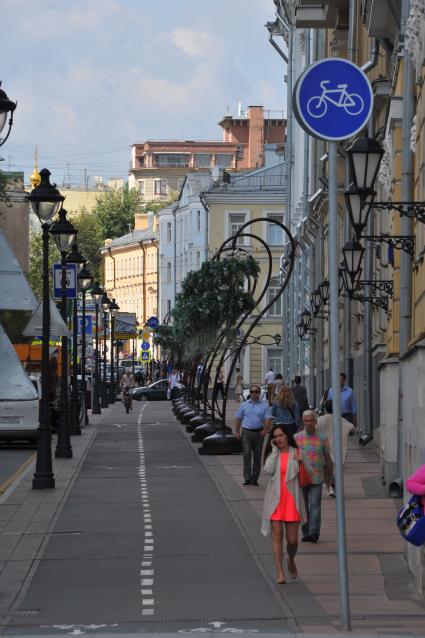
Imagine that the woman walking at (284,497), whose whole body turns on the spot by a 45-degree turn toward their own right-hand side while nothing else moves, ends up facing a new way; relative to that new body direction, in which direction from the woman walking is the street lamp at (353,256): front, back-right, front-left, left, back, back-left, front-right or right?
back-right

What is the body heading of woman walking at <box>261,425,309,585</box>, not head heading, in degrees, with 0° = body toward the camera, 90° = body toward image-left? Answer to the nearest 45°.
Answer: approximately 0°

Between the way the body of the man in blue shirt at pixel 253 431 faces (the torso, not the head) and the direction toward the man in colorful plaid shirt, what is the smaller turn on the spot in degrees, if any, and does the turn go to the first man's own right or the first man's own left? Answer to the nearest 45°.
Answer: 0° — they already face them

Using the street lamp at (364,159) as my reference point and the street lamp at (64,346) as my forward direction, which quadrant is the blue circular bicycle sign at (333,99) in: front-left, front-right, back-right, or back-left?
back-left

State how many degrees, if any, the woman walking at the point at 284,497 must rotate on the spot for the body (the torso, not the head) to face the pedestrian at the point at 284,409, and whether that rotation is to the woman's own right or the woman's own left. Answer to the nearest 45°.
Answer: approximately 180°

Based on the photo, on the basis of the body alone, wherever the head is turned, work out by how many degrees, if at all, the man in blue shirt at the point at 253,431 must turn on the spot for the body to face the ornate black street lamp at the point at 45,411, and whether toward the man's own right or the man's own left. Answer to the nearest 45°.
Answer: approximately 90° to the man's own right

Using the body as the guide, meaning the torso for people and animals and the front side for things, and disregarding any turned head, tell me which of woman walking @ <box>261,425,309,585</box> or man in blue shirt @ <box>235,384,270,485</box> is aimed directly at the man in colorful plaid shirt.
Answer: the man in blue shirt

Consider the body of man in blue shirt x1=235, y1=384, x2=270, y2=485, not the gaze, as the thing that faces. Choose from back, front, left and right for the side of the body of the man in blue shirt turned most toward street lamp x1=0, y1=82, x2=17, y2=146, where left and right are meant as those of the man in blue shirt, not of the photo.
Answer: front

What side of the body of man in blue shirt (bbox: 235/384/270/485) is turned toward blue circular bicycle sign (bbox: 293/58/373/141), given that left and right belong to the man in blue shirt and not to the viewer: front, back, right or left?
front

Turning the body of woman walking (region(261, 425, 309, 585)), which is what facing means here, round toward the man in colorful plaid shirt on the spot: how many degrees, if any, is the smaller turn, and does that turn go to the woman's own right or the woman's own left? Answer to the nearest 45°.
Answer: approximately 180°

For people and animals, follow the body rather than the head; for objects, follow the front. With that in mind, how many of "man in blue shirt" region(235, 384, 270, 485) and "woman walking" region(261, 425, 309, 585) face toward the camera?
2
